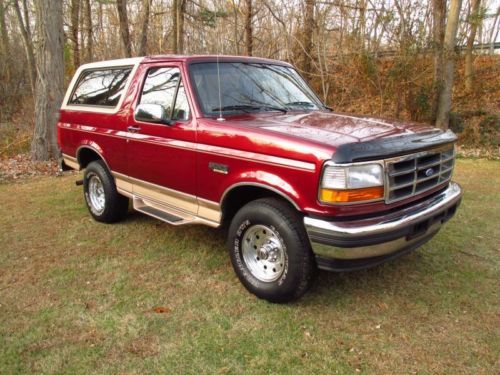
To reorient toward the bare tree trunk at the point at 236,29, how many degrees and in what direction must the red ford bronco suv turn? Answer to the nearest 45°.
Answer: approximately 135° to its left

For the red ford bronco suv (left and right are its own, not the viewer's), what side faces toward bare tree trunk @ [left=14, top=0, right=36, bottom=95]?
back

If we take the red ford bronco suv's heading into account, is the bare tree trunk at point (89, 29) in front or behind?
behind

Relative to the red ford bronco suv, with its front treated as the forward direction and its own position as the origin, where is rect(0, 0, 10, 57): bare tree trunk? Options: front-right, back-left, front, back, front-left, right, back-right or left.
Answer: back

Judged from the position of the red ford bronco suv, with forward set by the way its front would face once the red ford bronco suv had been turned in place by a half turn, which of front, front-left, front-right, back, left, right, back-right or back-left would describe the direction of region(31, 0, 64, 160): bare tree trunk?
front

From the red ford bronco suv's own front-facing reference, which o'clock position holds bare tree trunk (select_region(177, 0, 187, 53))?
The bare tree trunk is roughly at 7 o'clock from the red ford bronco suv.

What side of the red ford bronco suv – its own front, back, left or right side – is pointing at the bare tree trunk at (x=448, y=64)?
left

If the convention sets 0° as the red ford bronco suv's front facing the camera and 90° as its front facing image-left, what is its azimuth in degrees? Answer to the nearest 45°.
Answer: approximately 315°
